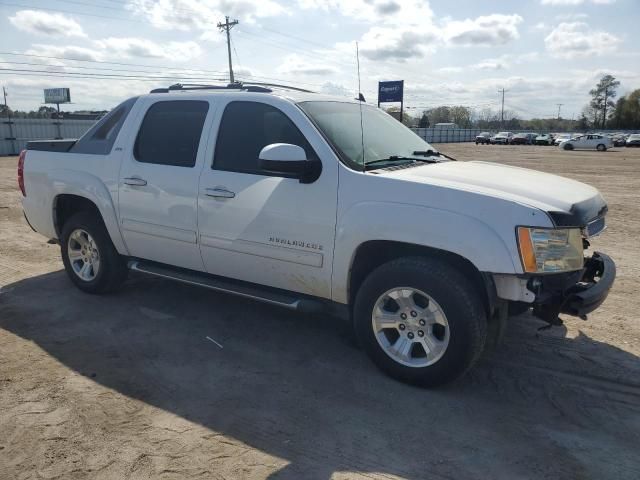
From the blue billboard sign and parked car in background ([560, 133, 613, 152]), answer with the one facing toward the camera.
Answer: the blue billboard sign

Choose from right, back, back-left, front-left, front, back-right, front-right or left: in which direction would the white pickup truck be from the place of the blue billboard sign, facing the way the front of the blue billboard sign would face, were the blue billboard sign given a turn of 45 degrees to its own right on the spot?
front-left

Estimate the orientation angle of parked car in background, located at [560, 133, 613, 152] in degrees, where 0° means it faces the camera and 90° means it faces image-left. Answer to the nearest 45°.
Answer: approximately 90°

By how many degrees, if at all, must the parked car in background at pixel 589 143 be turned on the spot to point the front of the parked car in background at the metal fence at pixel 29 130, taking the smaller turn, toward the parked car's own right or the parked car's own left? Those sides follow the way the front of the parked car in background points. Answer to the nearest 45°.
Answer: approximately 45° to the parked car's own left

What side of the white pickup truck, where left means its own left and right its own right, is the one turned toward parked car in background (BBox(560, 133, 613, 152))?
left

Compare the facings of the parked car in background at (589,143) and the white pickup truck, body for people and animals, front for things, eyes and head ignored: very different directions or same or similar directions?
very different directions

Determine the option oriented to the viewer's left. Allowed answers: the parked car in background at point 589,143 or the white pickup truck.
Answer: the parked car in background

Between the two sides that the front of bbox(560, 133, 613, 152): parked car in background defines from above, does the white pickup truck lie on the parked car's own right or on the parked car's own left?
on the parked car's own left

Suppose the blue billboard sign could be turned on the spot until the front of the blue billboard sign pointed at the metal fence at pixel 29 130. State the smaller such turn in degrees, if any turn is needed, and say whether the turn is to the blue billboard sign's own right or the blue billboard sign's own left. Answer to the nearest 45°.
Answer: approximately 90° to the blue billboard sign's own right

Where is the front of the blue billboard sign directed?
toward the camera

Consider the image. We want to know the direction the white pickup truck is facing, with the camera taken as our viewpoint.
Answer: facing the viewer and to the right of the viewer

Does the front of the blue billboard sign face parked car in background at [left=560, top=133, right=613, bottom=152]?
no

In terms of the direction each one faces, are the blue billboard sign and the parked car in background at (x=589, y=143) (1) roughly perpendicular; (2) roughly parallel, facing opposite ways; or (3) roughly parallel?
roughly perpendicular

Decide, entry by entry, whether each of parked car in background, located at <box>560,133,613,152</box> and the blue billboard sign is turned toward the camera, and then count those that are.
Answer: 1
